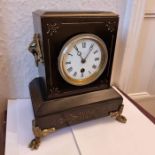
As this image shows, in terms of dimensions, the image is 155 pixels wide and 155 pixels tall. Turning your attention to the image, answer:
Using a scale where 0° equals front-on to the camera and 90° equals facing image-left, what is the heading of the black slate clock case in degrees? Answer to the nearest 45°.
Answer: approximately 315°
